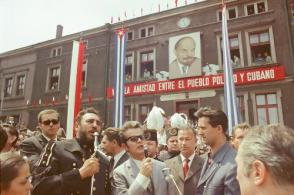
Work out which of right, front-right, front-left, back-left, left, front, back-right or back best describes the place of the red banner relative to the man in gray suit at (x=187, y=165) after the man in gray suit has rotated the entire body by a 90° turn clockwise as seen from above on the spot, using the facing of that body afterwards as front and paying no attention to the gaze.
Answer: right

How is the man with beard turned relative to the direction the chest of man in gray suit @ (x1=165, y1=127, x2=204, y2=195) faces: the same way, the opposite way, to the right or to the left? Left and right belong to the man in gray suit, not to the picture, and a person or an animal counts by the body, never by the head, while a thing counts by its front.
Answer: to the left

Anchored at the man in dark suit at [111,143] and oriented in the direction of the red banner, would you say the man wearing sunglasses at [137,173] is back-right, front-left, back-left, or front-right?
back-right

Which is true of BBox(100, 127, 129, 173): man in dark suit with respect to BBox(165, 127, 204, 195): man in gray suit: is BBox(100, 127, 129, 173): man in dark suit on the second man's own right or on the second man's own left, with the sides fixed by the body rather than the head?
on the second man's own right

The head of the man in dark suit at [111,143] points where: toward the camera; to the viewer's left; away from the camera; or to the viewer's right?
to the viewer's left

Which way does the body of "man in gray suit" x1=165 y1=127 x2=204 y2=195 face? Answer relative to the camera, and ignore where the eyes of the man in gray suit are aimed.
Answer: toward the camera

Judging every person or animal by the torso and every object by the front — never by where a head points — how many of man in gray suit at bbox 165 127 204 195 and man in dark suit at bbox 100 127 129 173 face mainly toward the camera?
1

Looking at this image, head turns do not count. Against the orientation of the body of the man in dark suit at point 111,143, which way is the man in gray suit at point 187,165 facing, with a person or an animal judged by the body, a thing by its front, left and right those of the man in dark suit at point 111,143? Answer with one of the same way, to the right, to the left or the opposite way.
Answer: to the left

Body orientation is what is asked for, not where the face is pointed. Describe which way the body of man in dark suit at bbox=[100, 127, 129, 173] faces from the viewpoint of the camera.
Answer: to the viewer's left

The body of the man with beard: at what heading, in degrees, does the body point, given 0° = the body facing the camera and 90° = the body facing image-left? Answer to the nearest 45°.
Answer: approximately 315°

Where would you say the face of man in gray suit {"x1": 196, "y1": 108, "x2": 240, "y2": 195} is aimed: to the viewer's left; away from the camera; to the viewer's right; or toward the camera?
to the viewer's left
